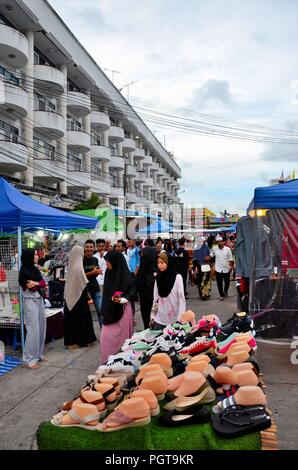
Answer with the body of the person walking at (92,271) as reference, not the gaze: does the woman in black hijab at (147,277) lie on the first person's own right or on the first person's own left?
on the first person's own left

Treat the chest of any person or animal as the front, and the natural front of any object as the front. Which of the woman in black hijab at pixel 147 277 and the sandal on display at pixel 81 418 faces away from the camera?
the woman in black hijab

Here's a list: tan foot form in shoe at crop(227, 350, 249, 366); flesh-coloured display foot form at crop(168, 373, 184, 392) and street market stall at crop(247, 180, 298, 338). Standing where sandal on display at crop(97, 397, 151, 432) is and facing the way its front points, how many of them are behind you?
3

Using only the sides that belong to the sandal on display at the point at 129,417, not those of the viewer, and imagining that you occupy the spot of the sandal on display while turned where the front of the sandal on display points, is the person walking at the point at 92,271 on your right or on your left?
on your right

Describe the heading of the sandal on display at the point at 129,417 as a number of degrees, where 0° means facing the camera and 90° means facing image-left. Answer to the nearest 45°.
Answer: approximately 45°

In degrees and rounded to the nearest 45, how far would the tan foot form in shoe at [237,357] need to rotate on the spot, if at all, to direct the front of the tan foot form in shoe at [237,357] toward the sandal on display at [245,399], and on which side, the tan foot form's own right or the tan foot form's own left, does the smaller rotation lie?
approximately 45° to the tan foot form's own left

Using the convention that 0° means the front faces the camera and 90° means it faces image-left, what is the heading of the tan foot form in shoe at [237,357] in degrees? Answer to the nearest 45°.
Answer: approximately 45°

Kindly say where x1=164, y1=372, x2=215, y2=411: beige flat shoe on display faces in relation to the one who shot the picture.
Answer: facing the viewer and to the left of the viewer

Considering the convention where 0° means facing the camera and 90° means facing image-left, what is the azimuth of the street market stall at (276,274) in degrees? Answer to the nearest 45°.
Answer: approximately 90°

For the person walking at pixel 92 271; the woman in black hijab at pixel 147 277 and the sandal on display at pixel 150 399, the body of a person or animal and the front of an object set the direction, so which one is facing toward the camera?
the person walking

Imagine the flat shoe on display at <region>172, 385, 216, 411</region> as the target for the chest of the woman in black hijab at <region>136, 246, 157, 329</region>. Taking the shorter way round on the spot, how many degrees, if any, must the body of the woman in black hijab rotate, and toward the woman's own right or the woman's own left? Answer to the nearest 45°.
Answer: approximately 180°
